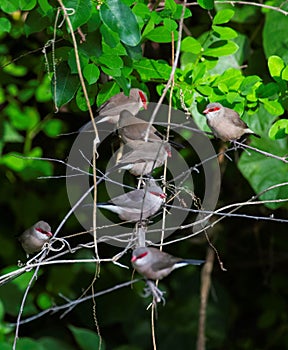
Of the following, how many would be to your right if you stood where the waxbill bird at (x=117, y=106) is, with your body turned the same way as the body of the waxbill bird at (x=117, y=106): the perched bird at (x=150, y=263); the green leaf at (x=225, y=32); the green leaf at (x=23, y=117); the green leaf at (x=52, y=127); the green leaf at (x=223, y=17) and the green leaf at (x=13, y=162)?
1

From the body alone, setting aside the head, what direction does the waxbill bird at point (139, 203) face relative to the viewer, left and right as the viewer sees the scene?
facing to the right of the viewer

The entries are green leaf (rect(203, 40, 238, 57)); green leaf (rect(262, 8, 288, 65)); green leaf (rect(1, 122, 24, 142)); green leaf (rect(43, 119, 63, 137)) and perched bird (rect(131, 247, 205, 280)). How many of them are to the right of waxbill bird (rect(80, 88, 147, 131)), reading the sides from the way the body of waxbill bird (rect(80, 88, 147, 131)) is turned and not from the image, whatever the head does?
1

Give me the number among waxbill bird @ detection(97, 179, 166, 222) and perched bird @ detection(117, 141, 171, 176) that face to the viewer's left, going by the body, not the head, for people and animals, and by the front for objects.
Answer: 0

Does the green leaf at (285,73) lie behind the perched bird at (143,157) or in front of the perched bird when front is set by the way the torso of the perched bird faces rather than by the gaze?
in front

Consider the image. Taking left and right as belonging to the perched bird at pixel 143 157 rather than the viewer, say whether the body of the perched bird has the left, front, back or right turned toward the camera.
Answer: right

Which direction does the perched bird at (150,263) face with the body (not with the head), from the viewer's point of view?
to the viewer's left

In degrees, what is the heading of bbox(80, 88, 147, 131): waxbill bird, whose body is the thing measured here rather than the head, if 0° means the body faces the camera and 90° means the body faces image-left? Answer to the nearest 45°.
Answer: approximately 270°

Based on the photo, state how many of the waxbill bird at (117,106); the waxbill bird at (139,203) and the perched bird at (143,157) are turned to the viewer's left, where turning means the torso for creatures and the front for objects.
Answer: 0

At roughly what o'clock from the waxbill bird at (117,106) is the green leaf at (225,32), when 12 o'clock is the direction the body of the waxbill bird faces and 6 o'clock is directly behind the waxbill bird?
The green leaf is roughly at 11 o'clock from the waxbill bird.
